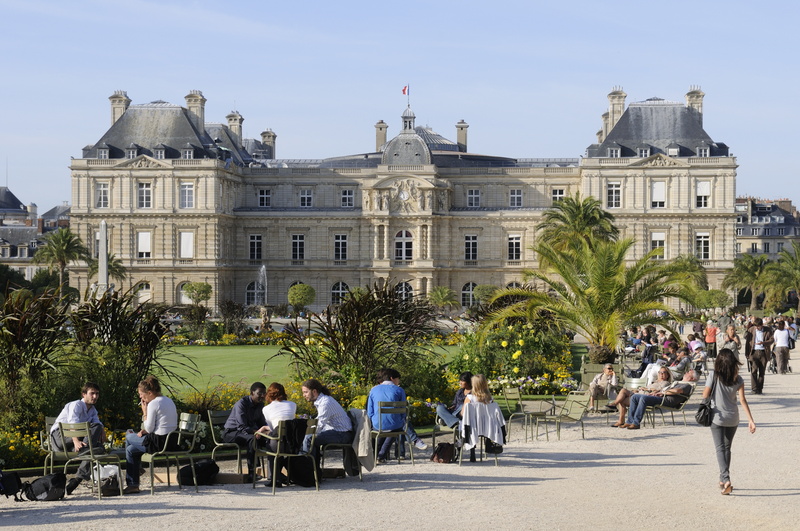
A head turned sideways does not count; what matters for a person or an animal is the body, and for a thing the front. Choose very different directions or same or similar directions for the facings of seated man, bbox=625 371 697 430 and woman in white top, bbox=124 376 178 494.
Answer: same or similar directions

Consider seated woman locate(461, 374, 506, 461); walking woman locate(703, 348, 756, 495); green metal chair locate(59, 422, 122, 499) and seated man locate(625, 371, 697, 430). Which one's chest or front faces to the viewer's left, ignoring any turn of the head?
the seated man

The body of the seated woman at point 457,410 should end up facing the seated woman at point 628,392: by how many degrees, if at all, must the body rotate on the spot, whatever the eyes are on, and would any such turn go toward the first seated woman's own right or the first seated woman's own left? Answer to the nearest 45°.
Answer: approximately 180°

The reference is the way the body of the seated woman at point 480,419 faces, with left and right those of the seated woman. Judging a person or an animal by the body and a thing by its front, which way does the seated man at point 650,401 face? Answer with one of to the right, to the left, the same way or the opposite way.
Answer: to the left

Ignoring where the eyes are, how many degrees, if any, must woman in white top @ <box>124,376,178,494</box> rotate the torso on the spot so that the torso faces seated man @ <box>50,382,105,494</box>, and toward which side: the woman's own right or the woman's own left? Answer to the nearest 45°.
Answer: approximately 45° to the woman's own right

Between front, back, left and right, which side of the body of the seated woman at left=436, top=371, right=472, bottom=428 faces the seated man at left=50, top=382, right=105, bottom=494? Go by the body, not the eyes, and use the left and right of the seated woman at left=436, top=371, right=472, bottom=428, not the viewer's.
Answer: front

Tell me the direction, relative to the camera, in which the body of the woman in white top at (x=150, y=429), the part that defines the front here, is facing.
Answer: to the viewer's left

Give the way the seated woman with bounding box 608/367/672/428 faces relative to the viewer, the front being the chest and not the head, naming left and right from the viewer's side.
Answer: facing to the left of the viewer

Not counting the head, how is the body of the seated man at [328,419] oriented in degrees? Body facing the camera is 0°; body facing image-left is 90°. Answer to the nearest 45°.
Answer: approximately 90°

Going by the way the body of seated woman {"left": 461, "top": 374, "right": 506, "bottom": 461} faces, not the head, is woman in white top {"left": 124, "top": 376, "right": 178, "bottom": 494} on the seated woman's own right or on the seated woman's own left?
on the seated woman's own left

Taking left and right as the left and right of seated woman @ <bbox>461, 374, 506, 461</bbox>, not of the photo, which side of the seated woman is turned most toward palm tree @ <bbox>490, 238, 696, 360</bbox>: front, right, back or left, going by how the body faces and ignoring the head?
front

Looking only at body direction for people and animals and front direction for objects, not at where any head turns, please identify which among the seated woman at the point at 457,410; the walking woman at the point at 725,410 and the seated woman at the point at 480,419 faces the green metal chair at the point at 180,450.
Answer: the seated woman at the point at 457,410

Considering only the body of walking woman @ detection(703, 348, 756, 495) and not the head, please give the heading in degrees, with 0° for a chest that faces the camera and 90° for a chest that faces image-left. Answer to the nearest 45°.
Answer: approximately 180°
